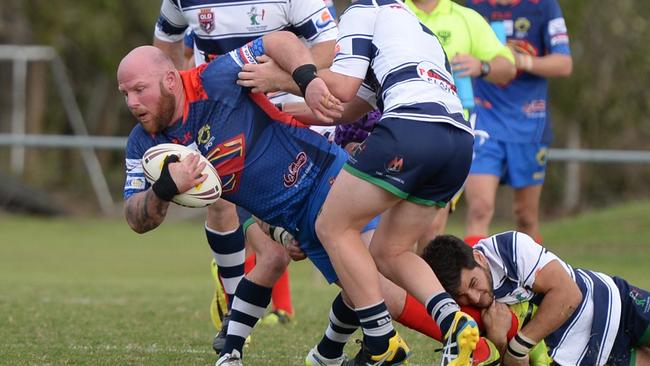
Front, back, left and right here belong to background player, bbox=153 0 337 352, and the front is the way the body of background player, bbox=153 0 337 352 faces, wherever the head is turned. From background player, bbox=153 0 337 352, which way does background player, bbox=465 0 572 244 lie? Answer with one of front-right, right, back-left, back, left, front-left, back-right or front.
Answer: back-left

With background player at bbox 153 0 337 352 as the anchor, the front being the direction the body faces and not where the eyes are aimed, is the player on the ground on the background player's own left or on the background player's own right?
on the background player's own left

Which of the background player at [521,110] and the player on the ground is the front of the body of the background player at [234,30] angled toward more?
the player on the ground

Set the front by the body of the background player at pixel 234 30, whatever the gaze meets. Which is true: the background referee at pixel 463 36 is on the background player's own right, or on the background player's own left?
on the background player's own left

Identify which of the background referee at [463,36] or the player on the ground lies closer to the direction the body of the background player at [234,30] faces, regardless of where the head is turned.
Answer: the player on the ground

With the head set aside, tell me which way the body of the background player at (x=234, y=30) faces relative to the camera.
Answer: toward the camera
